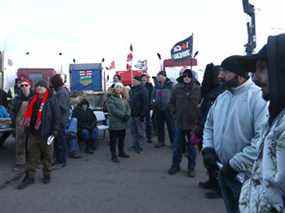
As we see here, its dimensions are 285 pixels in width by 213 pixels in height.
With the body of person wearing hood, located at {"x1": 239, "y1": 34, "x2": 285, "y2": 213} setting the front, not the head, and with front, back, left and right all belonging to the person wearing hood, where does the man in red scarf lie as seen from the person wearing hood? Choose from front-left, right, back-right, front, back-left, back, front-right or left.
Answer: front-right

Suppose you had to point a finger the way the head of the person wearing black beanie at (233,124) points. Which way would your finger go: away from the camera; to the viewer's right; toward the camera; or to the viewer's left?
to the viewer's left

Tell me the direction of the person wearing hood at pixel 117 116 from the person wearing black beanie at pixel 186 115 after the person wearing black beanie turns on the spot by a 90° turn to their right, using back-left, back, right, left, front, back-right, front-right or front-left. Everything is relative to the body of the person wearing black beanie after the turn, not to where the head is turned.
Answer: front-right

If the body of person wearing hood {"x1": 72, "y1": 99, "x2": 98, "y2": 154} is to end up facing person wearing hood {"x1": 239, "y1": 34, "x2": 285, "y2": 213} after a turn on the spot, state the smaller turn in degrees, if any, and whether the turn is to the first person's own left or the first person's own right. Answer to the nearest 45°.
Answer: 0° — they already face them

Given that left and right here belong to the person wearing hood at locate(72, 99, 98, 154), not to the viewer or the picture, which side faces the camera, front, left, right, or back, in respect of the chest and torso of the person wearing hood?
front

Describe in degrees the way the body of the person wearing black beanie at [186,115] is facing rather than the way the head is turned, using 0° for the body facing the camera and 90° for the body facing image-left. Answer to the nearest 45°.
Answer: approximately 0°

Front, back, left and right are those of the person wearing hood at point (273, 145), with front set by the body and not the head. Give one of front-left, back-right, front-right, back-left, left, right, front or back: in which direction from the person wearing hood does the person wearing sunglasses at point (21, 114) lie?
front-right

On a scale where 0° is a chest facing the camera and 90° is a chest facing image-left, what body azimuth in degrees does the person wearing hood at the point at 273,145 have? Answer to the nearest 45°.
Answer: approximately 90°

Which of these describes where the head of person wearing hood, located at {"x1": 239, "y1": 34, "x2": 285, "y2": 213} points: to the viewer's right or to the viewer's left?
to the viewer's left

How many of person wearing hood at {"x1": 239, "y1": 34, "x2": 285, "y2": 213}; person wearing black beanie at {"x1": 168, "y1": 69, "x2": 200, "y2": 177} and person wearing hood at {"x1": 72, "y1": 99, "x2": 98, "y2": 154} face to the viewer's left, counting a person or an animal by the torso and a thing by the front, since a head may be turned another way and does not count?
1
